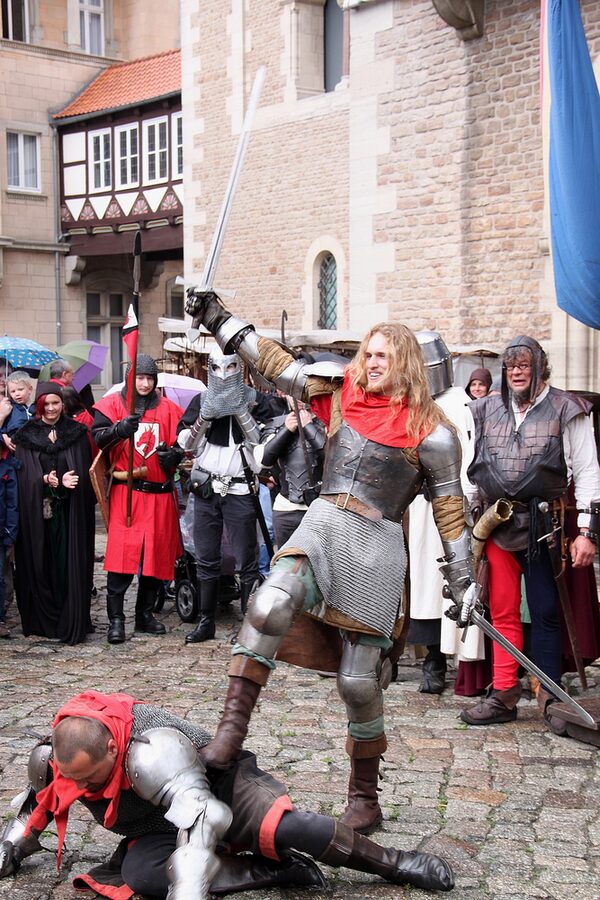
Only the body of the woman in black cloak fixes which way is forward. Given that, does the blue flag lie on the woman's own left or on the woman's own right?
on the woman's own left

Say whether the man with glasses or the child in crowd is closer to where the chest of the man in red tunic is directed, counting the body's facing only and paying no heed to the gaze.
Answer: the man with glasses

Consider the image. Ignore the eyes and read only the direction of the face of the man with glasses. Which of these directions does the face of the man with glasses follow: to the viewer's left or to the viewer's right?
to the viewer's left

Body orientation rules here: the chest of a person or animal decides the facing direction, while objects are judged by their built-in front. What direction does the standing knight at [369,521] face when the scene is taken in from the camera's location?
facing the viewer and to the left of the viewer

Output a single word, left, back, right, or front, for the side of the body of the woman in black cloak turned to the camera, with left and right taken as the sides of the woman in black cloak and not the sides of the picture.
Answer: front

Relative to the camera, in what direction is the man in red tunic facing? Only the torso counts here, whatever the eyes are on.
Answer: toward the camera

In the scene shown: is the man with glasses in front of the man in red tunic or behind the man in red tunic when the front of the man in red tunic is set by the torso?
in front

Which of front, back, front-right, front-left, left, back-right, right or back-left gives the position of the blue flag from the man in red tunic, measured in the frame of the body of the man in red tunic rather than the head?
left

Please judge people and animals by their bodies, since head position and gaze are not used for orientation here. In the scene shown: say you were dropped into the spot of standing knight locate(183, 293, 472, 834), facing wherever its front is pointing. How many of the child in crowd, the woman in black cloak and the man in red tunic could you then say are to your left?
0

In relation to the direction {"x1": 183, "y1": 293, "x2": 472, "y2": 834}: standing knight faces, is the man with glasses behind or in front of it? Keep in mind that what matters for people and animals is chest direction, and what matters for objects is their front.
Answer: behind

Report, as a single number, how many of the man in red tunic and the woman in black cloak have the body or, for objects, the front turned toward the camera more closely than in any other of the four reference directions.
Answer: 2

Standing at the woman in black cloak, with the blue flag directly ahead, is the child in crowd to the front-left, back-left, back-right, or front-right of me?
back-left

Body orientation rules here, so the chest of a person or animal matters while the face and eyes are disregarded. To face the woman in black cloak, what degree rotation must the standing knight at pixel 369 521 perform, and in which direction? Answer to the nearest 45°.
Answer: approximately 90° to its right
